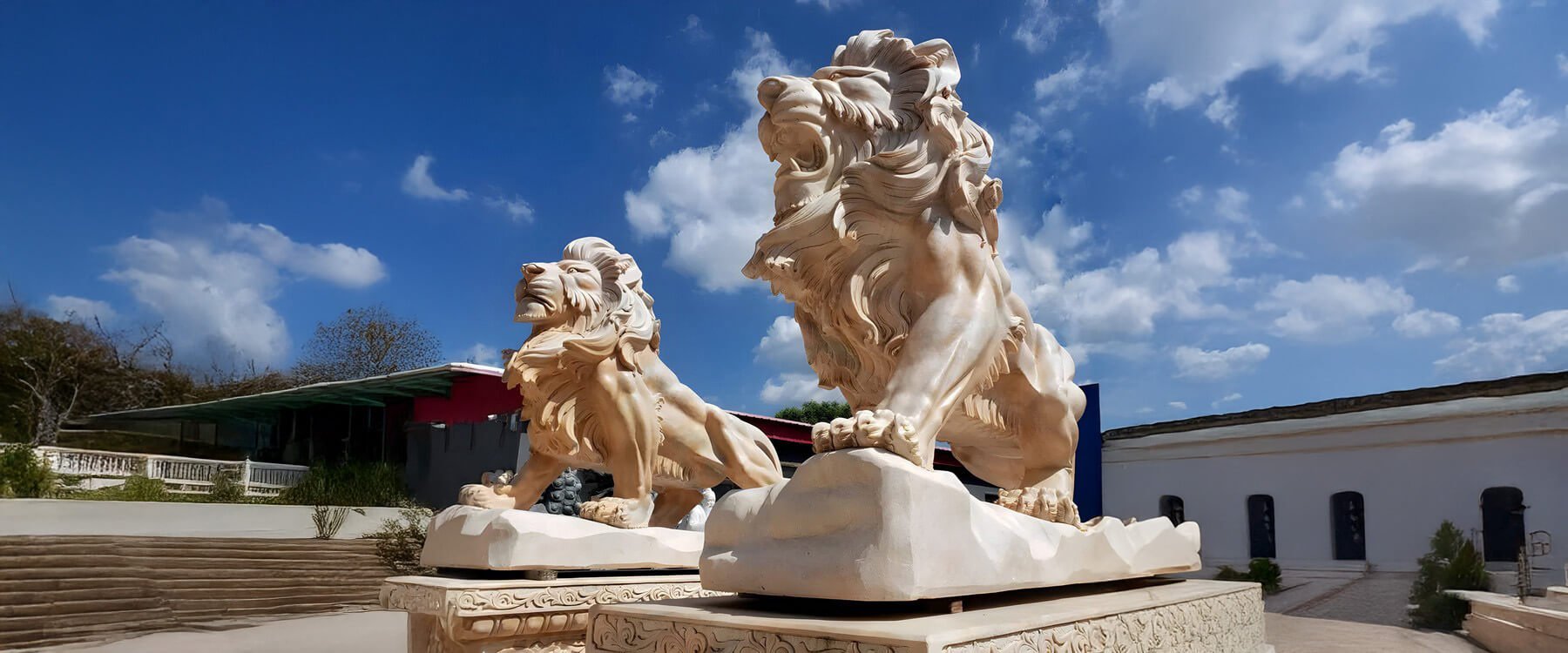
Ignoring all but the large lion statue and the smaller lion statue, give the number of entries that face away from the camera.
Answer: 0

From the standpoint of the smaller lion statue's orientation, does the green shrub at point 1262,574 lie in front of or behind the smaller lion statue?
behind

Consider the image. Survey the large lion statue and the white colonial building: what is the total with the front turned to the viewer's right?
0

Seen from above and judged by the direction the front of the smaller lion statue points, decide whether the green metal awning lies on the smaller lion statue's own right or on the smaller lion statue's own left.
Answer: on the smaller lion statue's own right

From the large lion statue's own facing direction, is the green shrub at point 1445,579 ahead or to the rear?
to the rear

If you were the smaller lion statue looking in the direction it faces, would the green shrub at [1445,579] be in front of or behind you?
behind

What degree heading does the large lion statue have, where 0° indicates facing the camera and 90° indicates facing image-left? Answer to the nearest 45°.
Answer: approximately 45°

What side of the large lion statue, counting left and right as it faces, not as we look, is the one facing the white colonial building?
back

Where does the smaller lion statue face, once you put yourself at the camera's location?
facing the viewer and to the left of the viewer

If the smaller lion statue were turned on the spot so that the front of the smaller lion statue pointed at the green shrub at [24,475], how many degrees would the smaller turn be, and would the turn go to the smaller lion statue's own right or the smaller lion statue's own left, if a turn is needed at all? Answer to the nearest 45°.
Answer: approximately 90° to the smaller lion statue's own right
